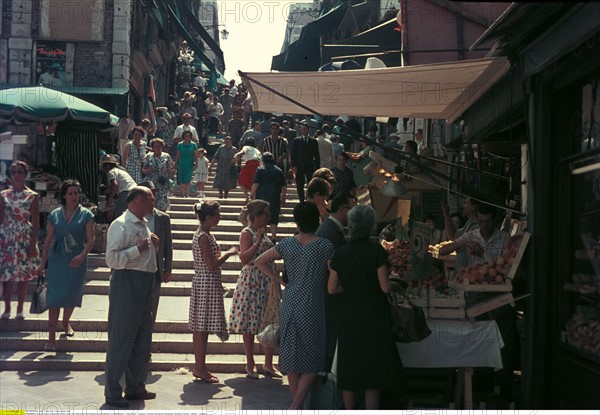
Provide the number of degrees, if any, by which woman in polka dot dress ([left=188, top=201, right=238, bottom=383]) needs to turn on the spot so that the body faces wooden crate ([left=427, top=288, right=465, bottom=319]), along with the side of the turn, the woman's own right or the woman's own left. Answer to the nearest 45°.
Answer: approximately 45° to the woman's own right

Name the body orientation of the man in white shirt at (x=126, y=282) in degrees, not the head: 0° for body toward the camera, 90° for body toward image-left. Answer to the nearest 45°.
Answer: approximately 270°

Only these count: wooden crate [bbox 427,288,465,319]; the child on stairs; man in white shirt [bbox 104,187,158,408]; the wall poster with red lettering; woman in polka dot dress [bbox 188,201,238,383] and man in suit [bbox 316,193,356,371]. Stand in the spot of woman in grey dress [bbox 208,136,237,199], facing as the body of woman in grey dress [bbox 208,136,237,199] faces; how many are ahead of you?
4

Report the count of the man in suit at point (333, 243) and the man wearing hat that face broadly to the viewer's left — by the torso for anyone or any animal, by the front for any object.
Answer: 1

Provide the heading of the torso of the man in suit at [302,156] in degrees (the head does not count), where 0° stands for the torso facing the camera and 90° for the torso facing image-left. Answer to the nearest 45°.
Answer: approximately 0°

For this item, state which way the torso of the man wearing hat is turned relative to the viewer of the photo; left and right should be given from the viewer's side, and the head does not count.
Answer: facing to the left of the viewer

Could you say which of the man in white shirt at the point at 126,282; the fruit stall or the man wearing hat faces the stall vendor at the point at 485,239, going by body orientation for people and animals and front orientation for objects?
the man in white shirt

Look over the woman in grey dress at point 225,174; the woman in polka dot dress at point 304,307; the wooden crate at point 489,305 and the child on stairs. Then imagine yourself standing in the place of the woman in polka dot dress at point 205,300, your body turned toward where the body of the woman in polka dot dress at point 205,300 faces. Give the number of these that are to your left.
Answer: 2

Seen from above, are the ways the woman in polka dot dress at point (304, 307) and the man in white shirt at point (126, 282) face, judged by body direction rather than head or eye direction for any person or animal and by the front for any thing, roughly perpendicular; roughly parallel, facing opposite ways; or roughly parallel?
roughly perpendicular

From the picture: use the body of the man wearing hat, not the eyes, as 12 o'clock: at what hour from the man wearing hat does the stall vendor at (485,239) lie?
The stall vendor is roughly at 8 o'clock from the man wearing hat.

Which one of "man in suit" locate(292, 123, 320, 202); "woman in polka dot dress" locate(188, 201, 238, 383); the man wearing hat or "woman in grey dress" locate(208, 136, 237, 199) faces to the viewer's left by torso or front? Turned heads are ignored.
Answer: the man wearing hat

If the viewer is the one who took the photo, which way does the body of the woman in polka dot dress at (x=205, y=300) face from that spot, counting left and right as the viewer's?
facing to the right of the viewer
